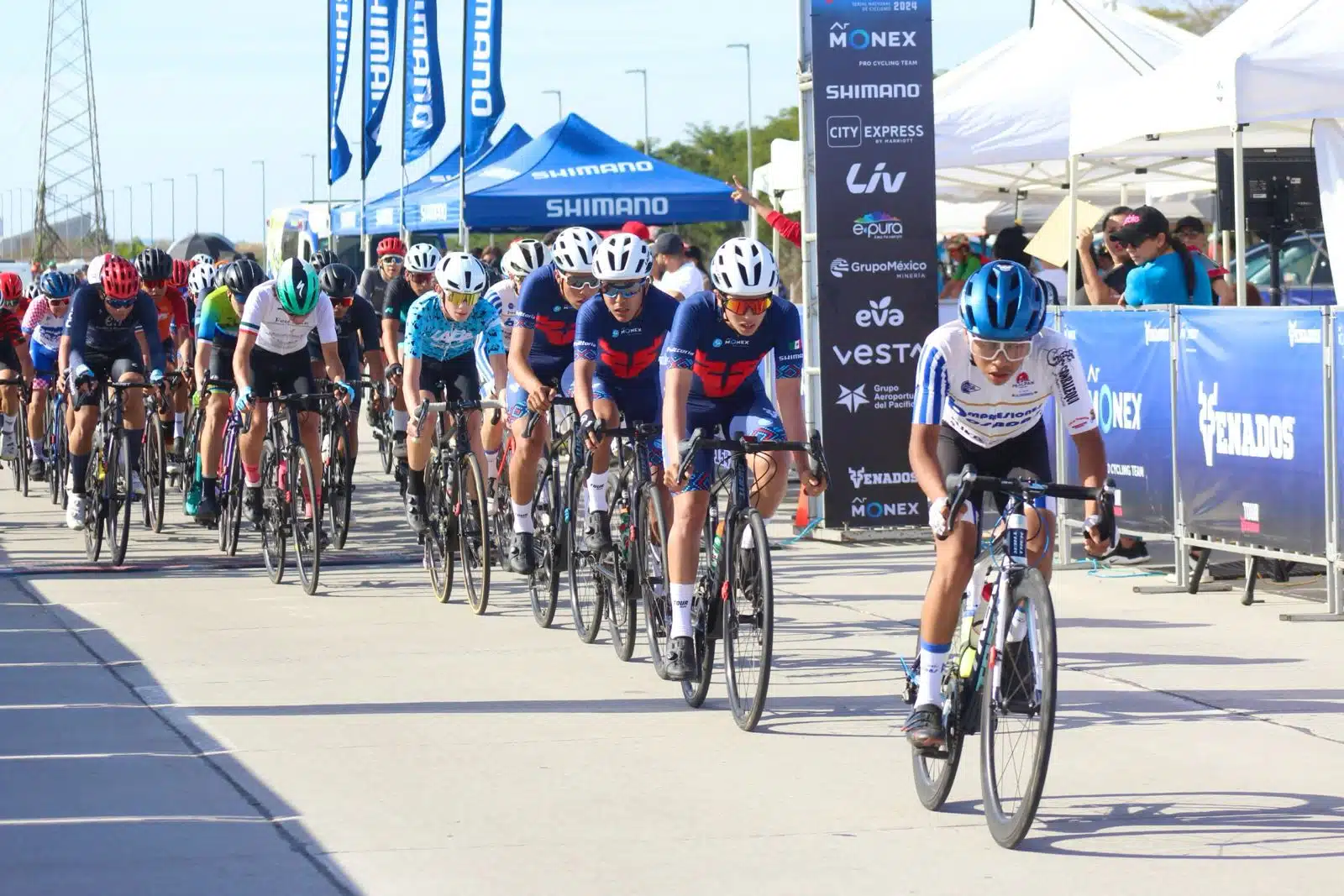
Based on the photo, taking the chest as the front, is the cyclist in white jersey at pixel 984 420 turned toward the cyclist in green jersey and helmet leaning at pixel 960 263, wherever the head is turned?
no

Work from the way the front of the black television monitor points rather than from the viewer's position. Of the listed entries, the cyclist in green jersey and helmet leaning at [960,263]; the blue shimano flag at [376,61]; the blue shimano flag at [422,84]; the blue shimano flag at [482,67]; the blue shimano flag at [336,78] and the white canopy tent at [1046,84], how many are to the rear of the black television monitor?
0

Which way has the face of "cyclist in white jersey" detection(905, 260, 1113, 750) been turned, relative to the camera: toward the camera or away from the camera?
toward the camera

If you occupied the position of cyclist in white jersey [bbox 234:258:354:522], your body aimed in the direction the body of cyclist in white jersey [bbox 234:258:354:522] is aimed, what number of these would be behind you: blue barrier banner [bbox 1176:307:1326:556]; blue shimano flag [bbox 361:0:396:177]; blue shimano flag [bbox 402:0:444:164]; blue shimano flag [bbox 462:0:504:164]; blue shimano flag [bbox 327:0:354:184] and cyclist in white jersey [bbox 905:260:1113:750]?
4

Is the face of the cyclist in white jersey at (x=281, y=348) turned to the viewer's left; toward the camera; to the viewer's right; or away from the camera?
toward the camera

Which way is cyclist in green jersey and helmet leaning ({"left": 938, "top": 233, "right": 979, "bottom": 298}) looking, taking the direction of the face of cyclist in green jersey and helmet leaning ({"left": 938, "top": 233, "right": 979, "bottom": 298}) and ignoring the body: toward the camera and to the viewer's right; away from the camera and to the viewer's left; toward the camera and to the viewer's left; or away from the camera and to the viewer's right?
toward the camera and to the viewer's left

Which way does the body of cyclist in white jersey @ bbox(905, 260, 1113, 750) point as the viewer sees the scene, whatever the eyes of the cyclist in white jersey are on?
toward the camera

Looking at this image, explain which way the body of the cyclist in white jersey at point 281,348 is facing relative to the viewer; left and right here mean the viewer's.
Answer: facing the viewer

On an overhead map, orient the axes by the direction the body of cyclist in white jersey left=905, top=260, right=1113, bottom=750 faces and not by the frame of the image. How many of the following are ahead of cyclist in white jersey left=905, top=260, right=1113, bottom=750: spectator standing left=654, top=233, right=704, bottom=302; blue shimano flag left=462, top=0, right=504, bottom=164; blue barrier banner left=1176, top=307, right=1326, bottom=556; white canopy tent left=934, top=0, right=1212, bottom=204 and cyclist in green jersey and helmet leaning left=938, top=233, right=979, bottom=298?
0

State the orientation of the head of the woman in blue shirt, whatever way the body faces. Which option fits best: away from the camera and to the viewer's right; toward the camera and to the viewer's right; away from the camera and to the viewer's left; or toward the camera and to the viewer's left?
toward the camera and to the viewer's left

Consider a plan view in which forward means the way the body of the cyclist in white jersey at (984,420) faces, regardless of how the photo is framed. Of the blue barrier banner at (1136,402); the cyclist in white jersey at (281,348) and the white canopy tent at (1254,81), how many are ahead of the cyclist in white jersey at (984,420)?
0

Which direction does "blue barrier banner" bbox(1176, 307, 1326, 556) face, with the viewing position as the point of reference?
facing the viewer and to the left of the viewer

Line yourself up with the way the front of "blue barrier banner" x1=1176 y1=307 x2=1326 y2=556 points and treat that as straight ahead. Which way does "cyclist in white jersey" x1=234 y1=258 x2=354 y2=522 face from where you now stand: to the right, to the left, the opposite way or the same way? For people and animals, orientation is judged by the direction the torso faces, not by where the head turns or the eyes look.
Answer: to the left

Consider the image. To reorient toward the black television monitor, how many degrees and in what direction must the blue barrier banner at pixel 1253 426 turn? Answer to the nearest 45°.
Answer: approximately 135° to its right
